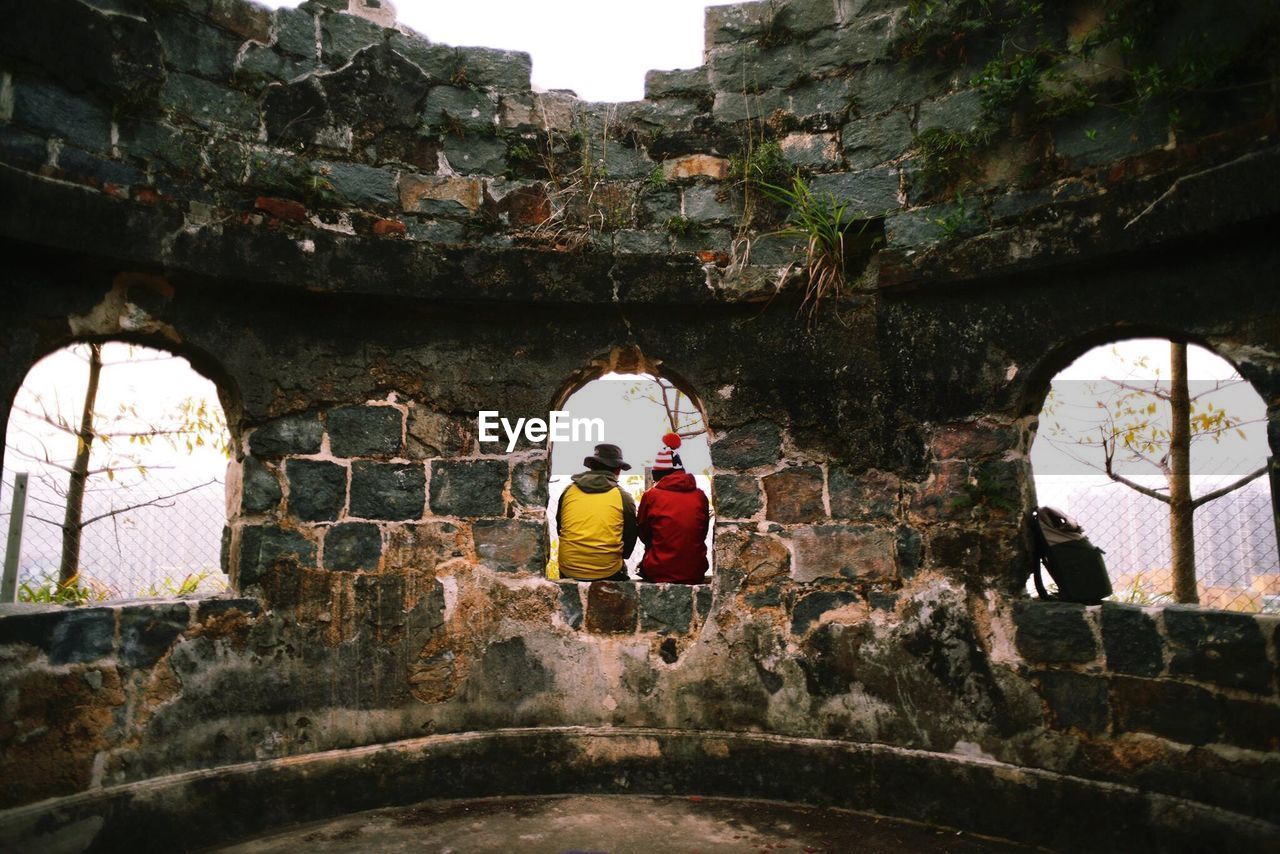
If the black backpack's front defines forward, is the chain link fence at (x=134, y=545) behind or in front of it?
behind

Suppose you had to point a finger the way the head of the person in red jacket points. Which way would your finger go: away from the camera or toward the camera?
away from the camera

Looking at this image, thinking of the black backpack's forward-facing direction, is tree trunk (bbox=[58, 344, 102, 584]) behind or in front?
behind

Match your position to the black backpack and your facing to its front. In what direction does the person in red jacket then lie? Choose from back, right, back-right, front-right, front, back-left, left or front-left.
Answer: back

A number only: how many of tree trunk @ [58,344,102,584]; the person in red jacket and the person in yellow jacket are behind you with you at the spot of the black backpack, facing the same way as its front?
3

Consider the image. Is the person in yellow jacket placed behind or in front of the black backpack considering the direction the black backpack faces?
behind
